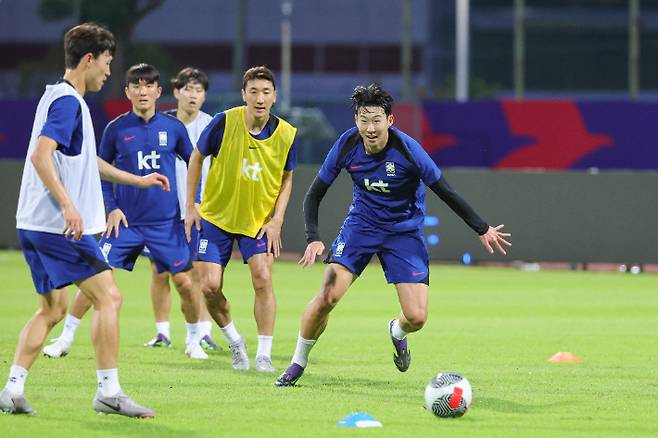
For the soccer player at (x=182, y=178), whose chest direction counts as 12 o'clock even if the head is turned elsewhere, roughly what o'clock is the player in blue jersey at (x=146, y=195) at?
The player in blue jersey is roughly at 1 o'clock from the soccer player.

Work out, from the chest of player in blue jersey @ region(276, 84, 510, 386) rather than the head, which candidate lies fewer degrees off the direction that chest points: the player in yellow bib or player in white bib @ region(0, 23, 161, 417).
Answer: the player in white bib

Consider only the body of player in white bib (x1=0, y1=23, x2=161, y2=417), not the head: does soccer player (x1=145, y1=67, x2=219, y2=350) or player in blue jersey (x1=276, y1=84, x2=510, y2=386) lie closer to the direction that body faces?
the player in blue jersey

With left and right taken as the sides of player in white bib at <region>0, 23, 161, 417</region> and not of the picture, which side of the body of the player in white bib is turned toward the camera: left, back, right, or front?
right

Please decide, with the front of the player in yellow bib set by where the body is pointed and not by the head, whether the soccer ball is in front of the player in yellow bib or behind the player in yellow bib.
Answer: in front

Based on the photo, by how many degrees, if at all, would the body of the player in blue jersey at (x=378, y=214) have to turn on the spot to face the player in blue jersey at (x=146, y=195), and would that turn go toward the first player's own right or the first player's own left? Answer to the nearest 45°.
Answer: approximately 135° to the first player's own right

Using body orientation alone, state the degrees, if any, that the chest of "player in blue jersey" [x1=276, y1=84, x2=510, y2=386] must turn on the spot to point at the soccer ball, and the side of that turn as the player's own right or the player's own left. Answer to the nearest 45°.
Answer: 0° — they already face it

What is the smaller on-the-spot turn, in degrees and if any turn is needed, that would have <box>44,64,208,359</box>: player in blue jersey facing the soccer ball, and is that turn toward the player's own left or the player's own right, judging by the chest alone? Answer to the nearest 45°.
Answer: approximately 45° to the player's own left
